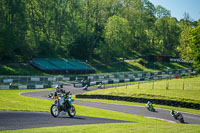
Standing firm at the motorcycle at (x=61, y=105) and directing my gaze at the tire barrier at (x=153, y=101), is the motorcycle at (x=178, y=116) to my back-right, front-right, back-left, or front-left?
front-right

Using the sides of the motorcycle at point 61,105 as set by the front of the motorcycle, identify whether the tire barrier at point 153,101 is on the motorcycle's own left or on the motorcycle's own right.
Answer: on the motorcycle's own left

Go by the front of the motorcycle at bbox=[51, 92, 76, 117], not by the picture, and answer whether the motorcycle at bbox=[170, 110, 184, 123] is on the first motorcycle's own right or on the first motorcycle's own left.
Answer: on the first motorcycle's own left

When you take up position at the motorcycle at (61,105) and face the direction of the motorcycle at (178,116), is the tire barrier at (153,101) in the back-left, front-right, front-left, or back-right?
front-left
